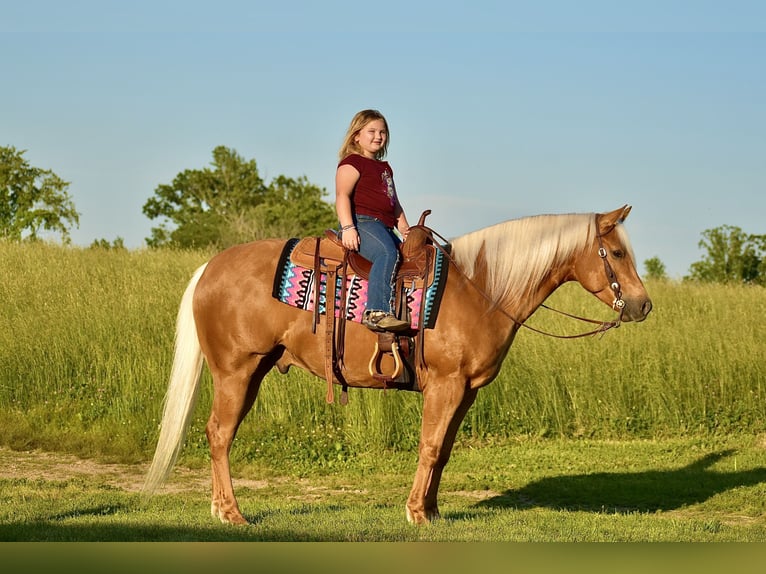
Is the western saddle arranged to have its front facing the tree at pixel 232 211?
no

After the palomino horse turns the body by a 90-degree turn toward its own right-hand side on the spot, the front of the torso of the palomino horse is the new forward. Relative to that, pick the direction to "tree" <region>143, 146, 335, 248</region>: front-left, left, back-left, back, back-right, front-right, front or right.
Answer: back

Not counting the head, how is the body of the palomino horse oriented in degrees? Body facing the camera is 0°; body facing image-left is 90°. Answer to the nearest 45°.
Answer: approximately 270°

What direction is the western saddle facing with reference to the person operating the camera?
facing to the right of the viewer
